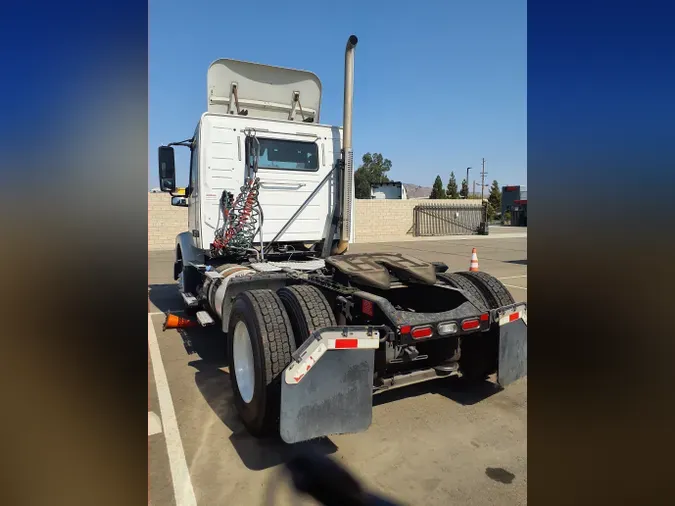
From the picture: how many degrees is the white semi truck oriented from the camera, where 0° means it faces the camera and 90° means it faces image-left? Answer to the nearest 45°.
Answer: approximately 135°
